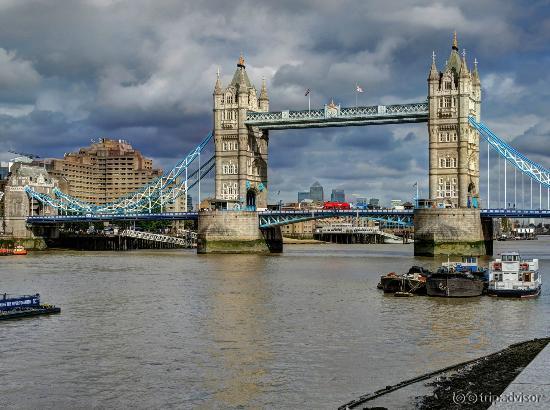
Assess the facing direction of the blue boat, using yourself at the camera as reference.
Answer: facing to the right of the viewer

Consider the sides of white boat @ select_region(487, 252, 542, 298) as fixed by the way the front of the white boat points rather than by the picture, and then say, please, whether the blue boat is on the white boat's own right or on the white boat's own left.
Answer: on the white boat's own right

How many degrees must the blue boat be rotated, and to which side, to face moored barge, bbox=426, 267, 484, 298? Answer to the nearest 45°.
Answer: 0° — it already faces it

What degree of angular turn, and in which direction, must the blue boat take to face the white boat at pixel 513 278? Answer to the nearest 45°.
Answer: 0° — it already faces it

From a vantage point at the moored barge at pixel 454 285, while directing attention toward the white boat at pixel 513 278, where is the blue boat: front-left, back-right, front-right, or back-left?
back-right
